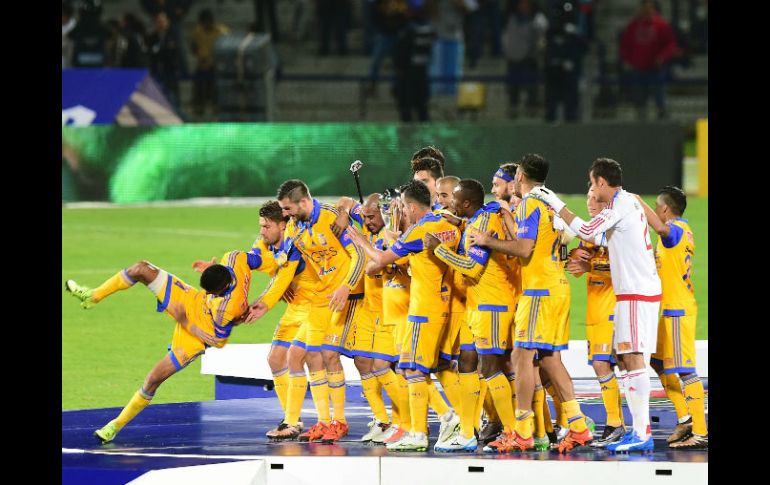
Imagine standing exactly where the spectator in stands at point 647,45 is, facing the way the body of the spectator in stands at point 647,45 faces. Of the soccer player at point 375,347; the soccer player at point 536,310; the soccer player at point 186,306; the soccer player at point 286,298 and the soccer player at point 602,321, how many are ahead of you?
5

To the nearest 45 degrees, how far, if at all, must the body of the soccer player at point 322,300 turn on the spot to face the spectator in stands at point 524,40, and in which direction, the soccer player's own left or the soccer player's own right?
approximately 135° to the soccer player's own right

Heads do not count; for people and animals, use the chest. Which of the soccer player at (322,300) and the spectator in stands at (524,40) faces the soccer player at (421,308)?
the spectator in stands

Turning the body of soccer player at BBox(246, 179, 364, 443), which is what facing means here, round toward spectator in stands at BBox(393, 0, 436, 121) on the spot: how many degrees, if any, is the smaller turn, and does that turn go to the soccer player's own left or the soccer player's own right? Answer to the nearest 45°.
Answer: approximately 135° to the soccer player's own right

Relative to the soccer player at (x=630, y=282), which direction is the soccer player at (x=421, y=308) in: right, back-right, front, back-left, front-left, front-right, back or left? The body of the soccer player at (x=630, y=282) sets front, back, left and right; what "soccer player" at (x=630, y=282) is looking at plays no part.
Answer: front

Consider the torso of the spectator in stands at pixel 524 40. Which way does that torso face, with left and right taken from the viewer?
facing the viewer

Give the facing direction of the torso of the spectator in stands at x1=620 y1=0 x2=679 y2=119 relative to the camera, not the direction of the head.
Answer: toward the camera

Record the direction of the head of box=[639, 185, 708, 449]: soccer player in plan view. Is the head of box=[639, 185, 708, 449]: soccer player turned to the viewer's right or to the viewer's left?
to the viewer's left

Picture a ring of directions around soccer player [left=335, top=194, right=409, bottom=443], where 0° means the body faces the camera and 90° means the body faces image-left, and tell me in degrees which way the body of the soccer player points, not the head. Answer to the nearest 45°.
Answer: approximately 45°

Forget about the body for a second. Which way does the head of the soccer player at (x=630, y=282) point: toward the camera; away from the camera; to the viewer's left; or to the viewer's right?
to the viewer's left

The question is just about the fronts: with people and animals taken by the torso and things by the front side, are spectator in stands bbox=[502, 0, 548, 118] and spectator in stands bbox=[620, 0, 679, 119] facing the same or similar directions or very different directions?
same or similar directions

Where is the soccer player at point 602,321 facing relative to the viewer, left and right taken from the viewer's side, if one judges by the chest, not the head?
facing the viewer and to the left of the viewer

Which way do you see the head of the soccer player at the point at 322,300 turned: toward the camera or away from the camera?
toward the camera
